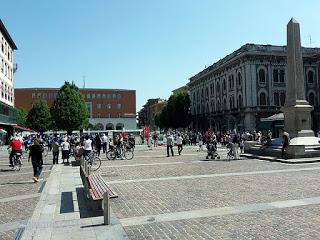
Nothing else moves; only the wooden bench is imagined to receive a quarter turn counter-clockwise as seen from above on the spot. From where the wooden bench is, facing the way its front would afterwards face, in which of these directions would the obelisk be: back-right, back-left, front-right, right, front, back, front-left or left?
front-right

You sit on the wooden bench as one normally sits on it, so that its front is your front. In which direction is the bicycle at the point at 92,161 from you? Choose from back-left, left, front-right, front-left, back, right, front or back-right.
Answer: left

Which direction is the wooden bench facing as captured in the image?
to the viewer's right
